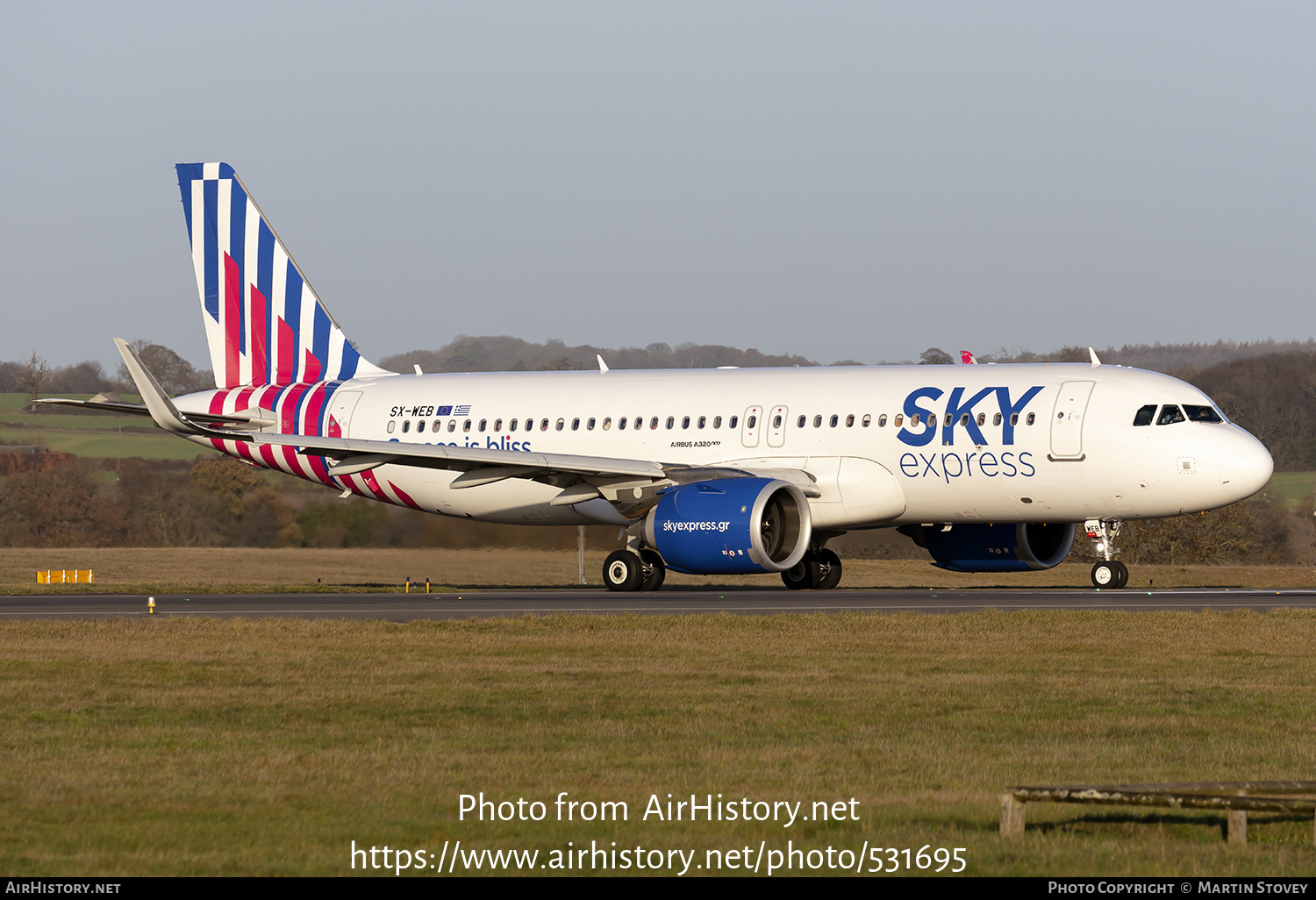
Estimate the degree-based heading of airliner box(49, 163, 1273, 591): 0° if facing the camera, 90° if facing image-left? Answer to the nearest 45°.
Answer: approximately 315°
